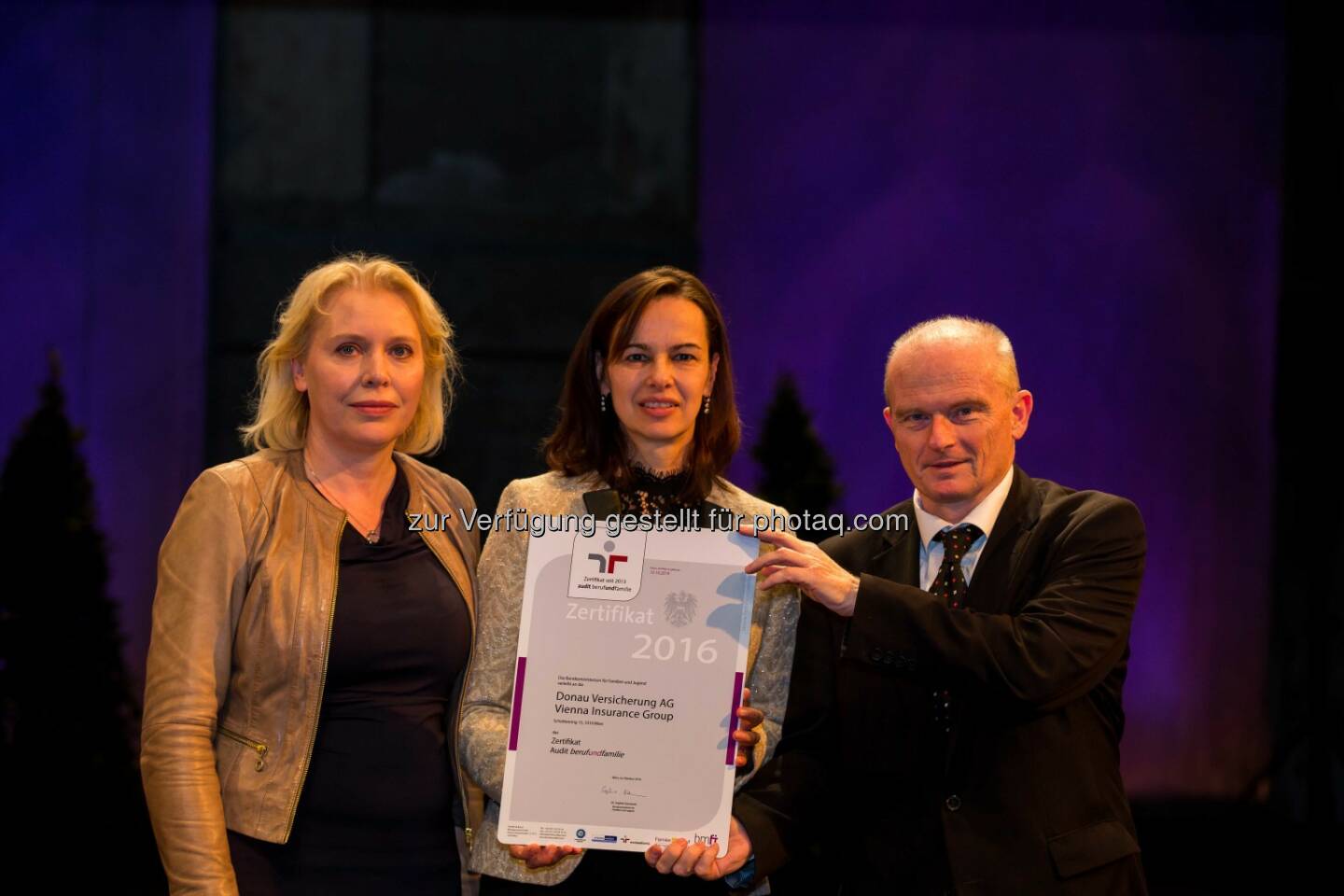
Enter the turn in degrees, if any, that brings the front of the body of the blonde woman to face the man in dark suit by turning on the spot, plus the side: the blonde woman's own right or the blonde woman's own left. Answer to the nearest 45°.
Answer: approximately 45° to the blonde woman's own left

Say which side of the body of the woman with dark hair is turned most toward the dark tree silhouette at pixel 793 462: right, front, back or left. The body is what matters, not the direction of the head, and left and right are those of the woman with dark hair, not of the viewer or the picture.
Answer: back

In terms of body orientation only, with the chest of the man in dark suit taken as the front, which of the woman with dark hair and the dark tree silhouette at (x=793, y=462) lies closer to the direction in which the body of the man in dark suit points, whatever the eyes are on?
the woman with dark hair

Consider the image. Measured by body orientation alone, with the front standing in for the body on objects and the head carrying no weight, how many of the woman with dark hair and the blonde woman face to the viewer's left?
0

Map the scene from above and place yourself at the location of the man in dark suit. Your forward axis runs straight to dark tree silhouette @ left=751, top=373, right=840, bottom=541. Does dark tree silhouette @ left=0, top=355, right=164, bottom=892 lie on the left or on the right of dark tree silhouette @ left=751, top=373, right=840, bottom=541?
left

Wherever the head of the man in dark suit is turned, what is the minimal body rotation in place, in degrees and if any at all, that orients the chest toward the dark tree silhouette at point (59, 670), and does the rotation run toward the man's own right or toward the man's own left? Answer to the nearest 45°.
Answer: approximately 90° to the man's own right

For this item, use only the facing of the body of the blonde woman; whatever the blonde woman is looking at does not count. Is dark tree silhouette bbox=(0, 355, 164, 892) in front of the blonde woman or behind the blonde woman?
behind

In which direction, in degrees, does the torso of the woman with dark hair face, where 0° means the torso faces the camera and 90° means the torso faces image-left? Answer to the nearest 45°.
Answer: approximately 0°

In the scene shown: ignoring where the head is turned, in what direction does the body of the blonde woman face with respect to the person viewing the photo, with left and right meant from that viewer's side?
facing the viewer and to the right of the viewer

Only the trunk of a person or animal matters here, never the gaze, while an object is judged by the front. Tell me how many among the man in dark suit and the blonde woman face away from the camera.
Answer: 0

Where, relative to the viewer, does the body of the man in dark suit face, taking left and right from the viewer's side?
facing the viewer and to the left of the viewer
